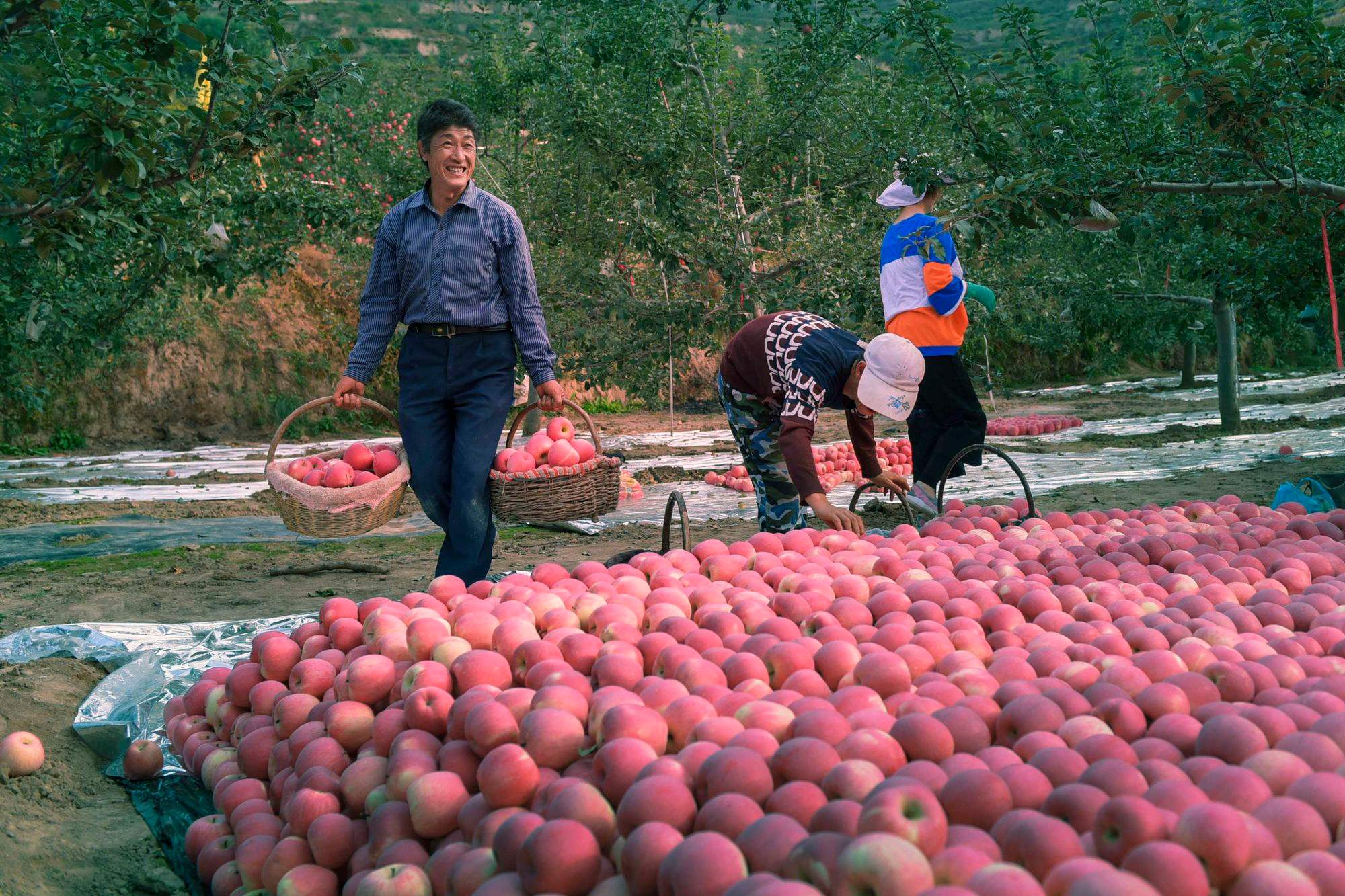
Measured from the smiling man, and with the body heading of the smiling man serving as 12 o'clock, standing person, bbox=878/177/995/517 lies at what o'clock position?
The standing person is roughly at 8 o'clock from the smiling man.

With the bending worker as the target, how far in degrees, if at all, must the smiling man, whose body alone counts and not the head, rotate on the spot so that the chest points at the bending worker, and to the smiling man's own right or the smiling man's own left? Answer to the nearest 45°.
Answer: approximately 90° to the smiling man's own left

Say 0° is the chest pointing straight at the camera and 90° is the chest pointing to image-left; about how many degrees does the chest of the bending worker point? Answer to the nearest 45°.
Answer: approximately 315°

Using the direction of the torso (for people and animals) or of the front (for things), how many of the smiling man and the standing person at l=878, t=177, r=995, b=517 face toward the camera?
1

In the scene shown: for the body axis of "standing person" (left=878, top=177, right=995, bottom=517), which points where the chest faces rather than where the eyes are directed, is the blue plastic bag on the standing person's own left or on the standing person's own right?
on the standing person's own right

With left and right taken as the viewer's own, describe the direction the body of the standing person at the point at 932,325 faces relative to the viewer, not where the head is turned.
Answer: facing away from the viewer and to the right of the viewer

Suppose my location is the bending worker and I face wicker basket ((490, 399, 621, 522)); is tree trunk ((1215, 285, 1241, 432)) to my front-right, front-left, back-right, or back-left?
back-right

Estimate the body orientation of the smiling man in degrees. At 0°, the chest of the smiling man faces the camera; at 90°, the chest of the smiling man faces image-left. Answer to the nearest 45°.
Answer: approximately 0°
